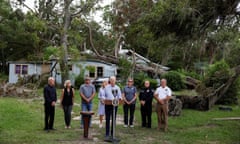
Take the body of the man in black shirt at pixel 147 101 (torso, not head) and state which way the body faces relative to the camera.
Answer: toward the camera

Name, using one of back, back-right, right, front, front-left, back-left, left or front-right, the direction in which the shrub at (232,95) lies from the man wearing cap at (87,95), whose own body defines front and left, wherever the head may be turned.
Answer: back-left

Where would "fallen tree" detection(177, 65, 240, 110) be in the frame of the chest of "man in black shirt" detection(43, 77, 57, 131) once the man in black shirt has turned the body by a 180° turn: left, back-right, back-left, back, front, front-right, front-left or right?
right

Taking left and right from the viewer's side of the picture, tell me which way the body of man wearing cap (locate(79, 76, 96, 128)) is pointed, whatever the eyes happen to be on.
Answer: facing the viewer

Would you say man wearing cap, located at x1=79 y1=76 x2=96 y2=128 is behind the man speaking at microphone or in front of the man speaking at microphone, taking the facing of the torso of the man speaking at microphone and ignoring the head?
behind

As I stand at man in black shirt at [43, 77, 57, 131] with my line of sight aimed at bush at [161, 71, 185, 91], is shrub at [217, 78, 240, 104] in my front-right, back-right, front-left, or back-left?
front-right

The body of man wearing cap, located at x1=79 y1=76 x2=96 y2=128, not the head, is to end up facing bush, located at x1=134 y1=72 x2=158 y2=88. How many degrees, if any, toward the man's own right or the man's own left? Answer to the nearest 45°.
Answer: approximately 180°

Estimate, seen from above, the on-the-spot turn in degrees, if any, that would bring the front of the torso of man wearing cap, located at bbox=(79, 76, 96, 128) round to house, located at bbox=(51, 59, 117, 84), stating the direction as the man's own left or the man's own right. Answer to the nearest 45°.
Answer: approximately 180°

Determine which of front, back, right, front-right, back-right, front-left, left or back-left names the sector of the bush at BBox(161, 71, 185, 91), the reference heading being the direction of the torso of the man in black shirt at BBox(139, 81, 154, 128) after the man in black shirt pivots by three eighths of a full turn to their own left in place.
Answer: front-left

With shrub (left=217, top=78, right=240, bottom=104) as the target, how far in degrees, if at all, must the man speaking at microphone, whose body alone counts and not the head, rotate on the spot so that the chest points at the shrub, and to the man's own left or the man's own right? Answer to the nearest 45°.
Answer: approximately 90° to the man's own left

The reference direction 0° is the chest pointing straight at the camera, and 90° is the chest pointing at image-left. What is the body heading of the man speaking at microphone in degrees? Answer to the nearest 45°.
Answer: approximately 315°

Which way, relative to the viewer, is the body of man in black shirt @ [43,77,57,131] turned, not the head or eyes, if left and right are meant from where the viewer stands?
facing the viewer and to the right of the viewer

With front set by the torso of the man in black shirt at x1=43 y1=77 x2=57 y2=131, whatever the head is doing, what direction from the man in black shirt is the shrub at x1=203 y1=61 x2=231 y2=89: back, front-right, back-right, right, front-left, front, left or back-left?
left

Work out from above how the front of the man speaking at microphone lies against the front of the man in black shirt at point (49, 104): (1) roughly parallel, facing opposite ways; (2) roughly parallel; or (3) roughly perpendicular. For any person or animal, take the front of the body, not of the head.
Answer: roughly parallel
